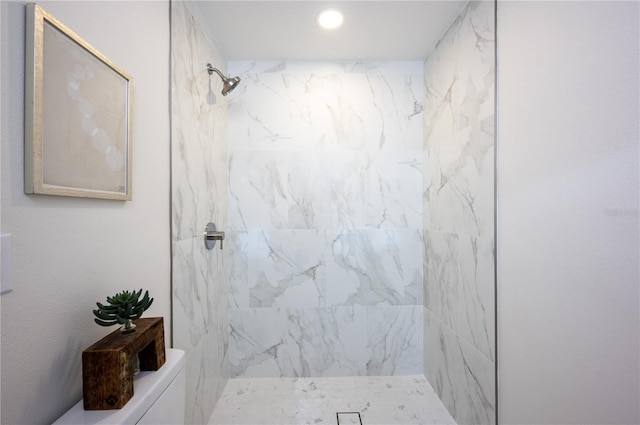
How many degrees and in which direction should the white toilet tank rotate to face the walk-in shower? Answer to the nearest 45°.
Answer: approximately 90° to its left

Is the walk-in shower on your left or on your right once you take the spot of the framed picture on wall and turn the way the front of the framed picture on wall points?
on your left

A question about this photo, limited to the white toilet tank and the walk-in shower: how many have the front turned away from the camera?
0

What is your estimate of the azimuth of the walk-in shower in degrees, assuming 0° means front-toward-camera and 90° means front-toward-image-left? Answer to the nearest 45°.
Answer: approximately 0°

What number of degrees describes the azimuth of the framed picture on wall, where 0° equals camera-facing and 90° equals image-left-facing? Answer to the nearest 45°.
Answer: approximately 315°

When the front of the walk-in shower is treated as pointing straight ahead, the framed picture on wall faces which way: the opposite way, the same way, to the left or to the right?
to the left

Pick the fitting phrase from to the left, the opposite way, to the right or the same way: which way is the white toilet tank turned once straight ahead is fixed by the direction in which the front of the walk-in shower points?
to the left

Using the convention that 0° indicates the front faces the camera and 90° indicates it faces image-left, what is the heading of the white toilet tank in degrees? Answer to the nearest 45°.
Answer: approximately 315°
